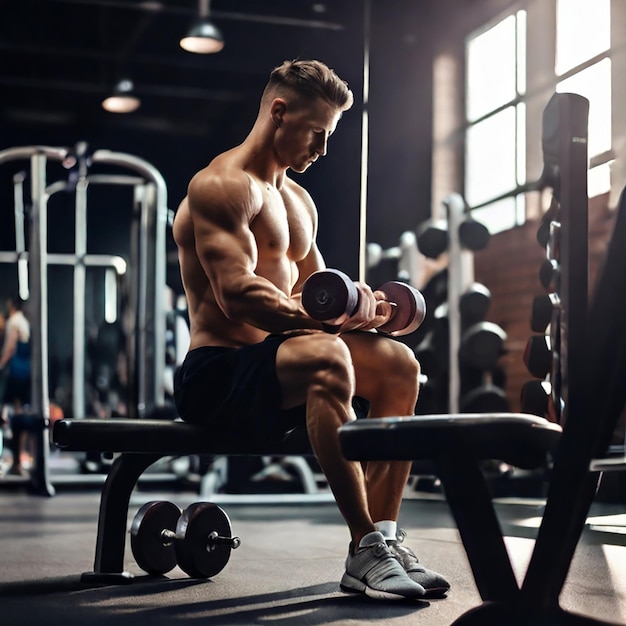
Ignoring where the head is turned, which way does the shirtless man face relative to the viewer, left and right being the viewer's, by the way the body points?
facing the viewer and to the right of the viewer

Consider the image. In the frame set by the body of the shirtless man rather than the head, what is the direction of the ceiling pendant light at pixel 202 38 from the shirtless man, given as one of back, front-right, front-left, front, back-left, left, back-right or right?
back-left

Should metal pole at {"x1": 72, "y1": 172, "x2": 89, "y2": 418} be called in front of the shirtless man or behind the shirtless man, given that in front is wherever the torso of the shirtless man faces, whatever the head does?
behind
